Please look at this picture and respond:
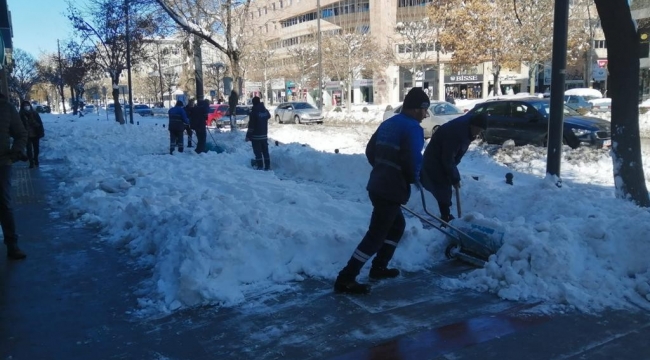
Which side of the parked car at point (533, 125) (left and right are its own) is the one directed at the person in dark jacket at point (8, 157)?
right

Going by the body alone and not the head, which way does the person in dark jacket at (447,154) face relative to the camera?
to the viewer's right

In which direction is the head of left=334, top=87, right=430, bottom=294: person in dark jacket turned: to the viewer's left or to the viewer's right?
to the viewer's right

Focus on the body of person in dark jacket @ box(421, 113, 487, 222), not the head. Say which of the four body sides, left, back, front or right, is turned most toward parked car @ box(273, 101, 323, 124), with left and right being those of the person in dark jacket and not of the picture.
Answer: left

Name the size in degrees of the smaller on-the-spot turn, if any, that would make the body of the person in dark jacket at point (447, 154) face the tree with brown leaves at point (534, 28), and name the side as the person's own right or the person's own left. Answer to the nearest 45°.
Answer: approximately 90° to the person's own left

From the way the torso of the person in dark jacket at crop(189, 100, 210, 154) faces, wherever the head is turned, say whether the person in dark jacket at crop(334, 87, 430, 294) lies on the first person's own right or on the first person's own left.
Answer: on the first person's own right

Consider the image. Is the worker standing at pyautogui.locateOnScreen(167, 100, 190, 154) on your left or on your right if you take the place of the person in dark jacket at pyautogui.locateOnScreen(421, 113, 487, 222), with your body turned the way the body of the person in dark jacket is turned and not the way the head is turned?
on your left

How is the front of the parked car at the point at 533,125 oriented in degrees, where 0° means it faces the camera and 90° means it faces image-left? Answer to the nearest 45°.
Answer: approximately 315°
